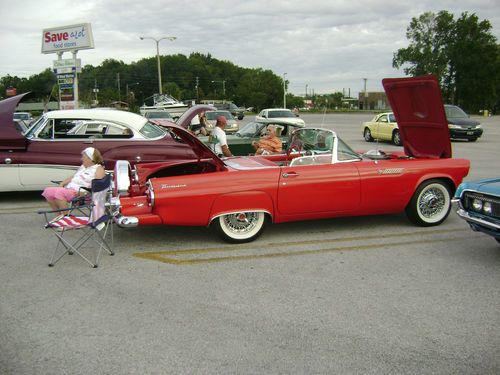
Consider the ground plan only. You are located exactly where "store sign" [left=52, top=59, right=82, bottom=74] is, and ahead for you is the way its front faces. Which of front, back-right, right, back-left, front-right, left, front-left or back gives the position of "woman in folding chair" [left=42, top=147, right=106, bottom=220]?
front

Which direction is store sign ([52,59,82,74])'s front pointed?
toward the camera

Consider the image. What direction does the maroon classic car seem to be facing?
to the viewer's left

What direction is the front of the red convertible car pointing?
to the viewer's right

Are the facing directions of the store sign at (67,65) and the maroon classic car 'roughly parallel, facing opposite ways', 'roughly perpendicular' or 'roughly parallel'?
roughly perpendicular

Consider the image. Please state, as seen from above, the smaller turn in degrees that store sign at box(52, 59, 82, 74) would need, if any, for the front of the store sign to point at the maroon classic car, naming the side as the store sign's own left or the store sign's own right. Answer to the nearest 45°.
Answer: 0° — it already faces it

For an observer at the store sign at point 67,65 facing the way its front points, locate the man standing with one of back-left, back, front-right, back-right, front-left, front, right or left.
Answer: front

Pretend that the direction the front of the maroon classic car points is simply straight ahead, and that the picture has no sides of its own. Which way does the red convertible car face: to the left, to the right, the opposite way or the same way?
the opposite way

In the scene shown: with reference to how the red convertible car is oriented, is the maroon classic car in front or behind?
behind

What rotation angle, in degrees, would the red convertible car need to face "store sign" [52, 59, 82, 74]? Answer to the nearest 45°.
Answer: approximately 135° to its left

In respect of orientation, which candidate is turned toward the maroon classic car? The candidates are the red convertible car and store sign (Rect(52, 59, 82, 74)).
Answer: the store sign

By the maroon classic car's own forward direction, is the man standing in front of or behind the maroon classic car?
behind

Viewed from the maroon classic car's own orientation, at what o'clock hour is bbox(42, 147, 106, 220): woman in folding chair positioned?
The woman in folding chair is roughly at 9 o'clock from the maroon classic car.

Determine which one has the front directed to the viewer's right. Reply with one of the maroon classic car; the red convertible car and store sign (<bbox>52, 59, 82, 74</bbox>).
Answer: the red convertible car

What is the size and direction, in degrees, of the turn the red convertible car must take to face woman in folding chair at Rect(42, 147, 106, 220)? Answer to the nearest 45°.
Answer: approximately 180°

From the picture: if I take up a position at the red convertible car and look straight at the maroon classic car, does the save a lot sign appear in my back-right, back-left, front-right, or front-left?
front-right

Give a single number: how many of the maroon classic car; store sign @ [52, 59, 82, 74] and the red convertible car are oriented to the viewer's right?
1
